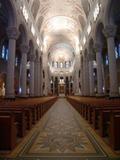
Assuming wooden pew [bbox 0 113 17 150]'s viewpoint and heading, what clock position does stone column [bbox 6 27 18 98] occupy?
The stone column is roughly at 12 o'clock from the wooden pew.

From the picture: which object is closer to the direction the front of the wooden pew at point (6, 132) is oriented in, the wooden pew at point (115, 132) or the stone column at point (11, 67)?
the stone column

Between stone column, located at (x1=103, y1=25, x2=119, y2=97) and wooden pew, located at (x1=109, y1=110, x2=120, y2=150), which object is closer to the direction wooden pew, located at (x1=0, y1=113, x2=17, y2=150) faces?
the stone column

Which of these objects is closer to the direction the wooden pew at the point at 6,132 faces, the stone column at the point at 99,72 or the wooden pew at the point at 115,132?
the stone column

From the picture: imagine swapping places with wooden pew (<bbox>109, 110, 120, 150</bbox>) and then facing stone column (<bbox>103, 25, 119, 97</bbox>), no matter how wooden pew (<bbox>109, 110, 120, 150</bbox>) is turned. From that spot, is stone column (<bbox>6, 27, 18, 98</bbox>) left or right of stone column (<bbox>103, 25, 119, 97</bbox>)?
left

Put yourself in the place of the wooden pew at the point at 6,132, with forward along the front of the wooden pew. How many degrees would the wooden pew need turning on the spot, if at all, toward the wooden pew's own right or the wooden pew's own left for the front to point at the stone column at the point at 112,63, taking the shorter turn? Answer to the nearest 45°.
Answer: approximately 45° to the wooden pew's own right

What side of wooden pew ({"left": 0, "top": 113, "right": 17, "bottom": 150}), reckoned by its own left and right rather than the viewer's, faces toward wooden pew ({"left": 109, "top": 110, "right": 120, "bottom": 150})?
right

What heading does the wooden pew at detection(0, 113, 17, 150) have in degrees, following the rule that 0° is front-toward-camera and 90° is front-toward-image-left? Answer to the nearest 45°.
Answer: approximately 180°
